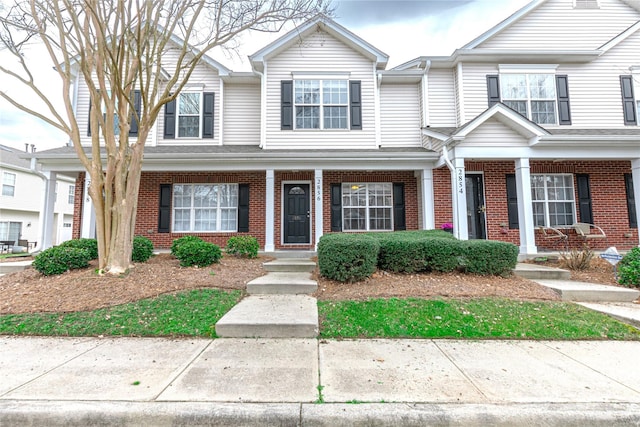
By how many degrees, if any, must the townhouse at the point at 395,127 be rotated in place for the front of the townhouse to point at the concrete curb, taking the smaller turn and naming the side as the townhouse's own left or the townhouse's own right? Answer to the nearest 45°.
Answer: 0° — it already faces it

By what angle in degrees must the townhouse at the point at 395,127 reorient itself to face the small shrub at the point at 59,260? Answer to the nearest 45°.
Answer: approximately 45° to its right

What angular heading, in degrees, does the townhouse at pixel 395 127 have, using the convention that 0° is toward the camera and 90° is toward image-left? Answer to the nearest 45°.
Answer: approximately 0°
